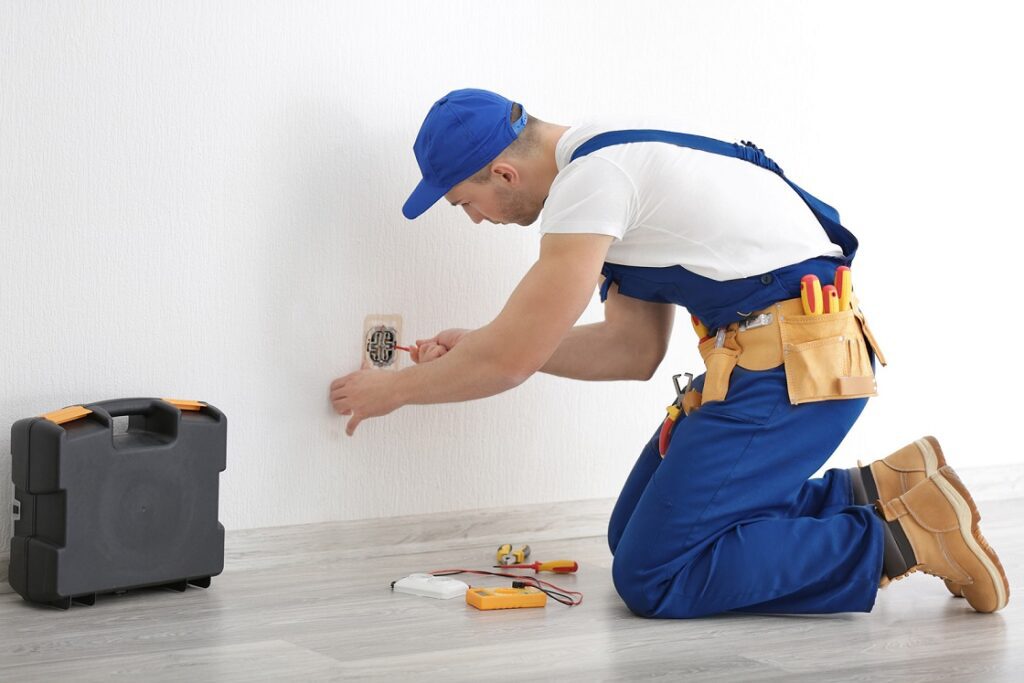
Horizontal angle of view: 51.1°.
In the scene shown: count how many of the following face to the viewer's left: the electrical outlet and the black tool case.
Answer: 0

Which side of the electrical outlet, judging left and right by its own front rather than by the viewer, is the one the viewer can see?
front

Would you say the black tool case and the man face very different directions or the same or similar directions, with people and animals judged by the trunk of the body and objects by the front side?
very different directions

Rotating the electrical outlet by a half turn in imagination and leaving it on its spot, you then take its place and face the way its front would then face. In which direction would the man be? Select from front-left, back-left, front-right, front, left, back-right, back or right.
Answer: back-right

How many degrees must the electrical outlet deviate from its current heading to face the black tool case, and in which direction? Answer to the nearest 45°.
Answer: approximately 45° to its right

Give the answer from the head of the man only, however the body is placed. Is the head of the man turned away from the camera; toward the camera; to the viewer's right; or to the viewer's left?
to the viewer's left

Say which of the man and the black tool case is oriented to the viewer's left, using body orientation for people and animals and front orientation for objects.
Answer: the man

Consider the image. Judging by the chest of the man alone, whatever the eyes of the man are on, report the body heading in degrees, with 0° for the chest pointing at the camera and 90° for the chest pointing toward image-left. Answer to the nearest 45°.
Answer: approximately 90°

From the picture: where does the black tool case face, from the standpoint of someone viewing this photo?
facing the viewer and to the right of the viewer

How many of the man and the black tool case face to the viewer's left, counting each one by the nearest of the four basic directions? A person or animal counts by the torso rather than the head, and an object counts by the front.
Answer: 1
